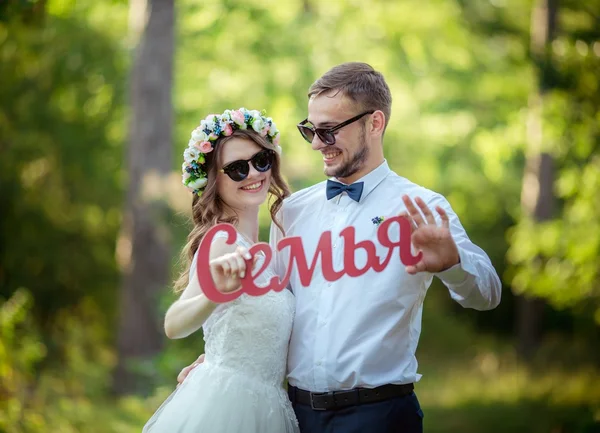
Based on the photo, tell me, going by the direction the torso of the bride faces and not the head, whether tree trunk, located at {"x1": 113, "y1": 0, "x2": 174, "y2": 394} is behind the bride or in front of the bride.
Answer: behind

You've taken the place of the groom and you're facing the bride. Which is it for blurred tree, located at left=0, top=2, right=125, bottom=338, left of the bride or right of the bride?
right

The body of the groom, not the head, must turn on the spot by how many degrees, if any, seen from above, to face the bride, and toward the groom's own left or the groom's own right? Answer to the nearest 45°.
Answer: approximately 45° to the groom's own right

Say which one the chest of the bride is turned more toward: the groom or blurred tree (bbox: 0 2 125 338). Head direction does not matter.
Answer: the groom

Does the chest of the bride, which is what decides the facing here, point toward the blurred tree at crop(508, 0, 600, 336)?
no

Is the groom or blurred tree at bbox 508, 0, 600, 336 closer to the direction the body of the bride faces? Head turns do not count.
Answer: the groom

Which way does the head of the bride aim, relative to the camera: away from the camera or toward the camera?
toward the camera

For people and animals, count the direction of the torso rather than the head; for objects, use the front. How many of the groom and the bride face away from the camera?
0

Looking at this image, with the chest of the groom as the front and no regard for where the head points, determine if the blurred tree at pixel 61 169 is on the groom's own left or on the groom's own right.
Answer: on the groom's own right

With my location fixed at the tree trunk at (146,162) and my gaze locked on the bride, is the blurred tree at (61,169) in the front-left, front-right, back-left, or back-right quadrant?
back-right

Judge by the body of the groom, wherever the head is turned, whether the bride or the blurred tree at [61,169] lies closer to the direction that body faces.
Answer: the bride

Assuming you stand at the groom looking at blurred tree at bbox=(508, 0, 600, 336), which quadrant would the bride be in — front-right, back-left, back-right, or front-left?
back-left

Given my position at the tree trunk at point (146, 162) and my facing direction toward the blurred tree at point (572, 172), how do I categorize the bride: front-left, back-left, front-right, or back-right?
front-right

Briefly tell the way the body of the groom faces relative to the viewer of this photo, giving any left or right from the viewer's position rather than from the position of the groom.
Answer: facing the viewer and to the left of the viewer

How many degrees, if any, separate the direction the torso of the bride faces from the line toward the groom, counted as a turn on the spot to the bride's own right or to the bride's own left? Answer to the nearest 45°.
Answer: approximately 45° to the bride's own left

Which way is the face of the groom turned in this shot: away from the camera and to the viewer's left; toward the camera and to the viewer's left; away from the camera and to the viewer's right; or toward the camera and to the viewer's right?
toward the camera and to the viewer's left
